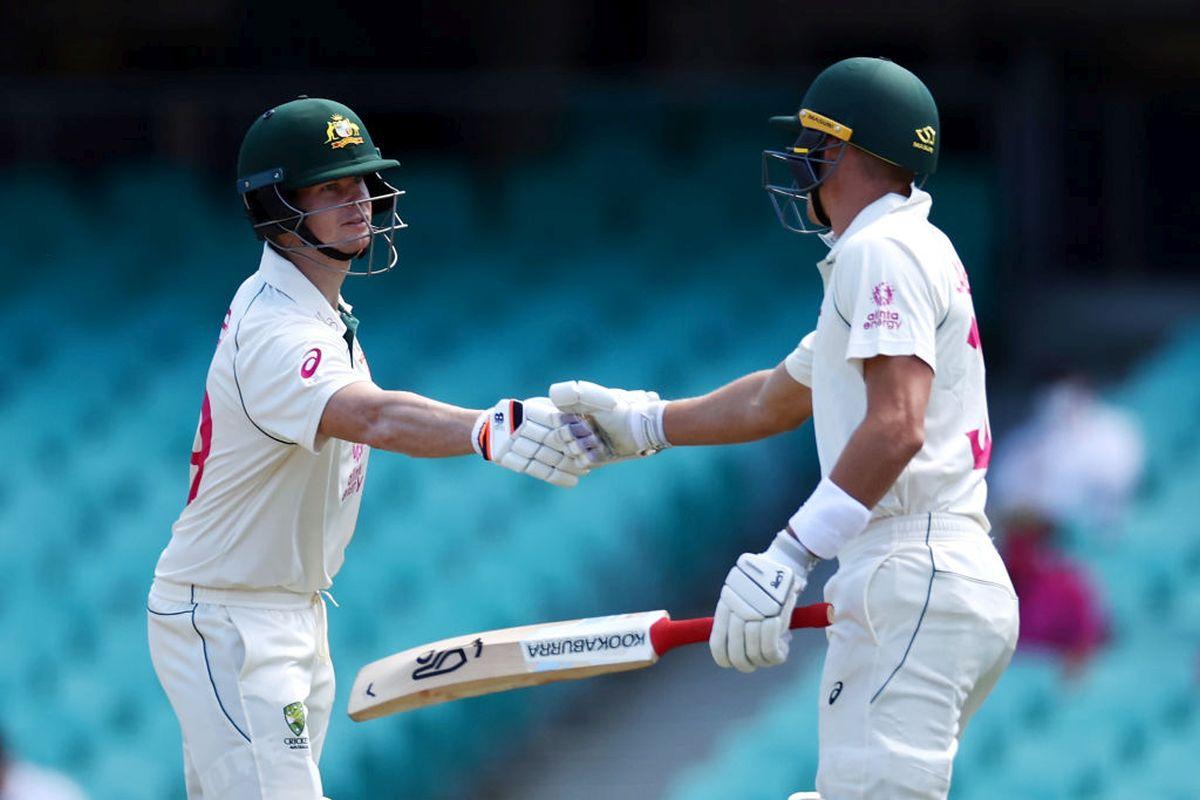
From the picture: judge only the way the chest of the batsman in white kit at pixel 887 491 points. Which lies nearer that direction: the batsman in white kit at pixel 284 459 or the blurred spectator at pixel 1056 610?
the batsman in white kit

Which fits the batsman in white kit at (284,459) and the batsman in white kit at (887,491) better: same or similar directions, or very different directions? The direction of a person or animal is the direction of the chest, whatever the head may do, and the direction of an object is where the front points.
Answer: very different directions

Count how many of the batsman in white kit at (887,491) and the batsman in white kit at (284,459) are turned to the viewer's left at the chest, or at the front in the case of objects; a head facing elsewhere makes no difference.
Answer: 1

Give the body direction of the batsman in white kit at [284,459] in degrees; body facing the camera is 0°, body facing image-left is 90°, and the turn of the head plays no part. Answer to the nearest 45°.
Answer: approximately 270°

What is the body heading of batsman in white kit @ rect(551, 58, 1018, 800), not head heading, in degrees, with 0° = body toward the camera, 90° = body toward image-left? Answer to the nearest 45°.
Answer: approximately 90°

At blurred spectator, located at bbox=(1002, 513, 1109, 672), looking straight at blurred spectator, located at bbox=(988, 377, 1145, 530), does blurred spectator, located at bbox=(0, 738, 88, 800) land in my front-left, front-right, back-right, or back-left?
back-left
